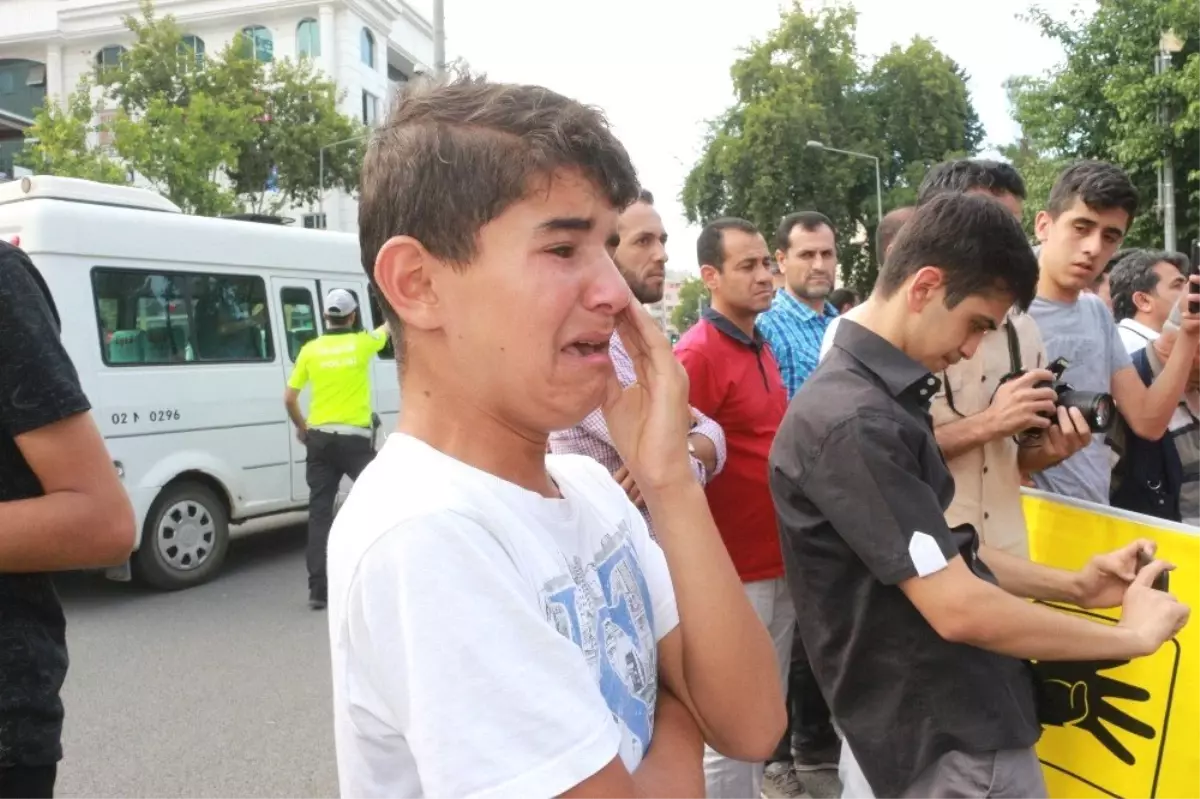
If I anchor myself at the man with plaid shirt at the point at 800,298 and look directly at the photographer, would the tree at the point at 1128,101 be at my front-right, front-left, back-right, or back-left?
back-left

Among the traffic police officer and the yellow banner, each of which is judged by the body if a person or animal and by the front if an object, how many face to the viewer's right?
0

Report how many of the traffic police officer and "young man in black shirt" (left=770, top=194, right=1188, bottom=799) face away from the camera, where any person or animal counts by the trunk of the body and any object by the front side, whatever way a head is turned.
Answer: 1

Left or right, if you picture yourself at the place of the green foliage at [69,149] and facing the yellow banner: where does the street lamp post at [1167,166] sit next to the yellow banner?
left

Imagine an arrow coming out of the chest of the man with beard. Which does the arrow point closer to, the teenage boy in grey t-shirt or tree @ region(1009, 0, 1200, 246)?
the teenage boy in grey t-shirt

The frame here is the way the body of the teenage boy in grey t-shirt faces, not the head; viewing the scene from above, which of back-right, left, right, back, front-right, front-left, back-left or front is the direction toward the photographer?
front-right

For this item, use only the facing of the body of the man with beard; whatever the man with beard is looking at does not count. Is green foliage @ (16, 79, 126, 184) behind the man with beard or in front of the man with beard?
behind

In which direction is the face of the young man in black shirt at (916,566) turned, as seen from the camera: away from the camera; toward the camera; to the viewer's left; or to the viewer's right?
to the viewer's right

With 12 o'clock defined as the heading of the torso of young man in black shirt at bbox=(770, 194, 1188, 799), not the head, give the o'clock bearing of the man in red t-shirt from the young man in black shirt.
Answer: The man in red t-shirt is roughly at 8 o'clock from the young man in black shirt.

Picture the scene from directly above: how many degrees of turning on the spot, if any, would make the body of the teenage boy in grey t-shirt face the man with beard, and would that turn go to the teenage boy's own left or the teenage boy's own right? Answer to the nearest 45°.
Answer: approximately 90° to the teenage boy's own right

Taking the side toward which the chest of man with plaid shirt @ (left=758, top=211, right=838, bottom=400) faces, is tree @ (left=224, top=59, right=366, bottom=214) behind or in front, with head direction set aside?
behind

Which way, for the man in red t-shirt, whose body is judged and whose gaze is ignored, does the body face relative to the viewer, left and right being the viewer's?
facing the viewer and to the right of the viewer

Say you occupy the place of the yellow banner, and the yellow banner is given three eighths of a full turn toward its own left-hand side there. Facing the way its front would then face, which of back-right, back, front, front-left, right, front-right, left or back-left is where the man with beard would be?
back
